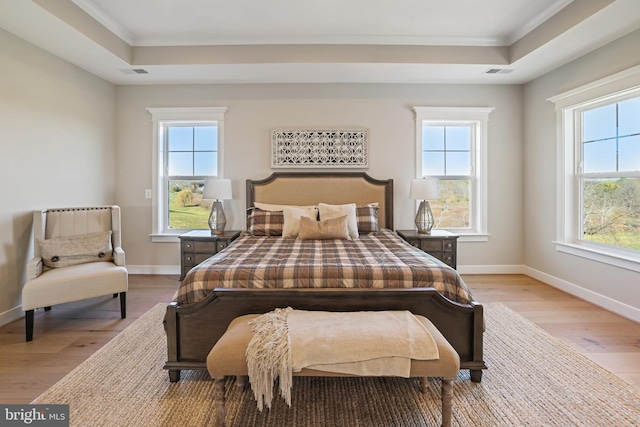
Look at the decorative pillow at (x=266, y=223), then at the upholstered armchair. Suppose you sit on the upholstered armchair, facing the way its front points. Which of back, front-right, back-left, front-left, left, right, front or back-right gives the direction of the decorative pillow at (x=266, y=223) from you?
left

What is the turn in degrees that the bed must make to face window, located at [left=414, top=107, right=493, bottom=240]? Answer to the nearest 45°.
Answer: approximately 135° to its left

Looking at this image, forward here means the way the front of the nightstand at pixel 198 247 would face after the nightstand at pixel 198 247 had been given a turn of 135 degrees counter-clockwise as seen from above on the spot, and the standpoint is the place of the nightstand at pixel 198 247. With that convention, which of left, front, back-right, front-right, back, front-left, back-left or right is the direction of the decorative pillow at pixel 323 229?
right

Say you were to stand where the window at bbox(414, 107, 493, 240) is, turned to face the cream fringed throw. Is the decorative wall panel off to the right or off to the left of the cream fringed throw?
right

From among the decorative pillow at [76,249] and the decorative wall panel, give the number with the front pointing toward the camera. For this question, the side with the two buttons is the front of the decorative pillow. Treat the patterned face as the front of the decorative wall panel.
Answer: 2

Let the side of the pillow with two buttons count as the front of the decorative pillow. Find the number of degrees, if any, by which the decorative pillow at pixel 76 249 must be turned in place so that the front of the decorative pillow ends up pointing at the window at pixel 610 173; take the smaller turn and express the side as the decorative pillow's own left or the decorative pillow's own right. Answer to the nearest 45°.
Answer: approximately 45° to the decorative pillow's own left

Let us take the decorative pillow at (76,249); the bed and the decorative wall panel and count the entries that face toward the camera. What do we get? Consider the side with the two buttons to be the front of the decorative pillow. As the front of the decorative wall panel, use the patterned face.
3

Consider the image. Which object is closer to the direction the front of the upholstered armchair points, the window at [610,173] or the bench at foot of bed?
the bench at foot of bed

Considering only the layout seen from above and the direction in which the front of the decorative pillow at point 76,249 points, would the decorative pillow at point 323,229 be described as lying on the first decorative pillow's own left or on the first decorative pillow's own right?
on the first decorative pillow's own left

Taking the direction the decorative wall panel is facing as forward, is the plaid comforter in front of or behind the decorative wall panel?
in front

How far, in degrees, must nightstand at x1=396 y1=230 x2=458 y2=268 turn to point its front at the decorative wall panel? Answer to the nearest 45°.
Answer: approximately 90° to its right

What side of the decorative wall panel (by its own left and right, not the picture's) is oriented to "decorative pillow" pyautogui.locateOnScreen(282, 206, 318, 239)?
front

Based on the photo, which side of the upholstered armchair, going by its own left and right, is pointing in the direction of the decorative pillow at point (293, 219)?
left
